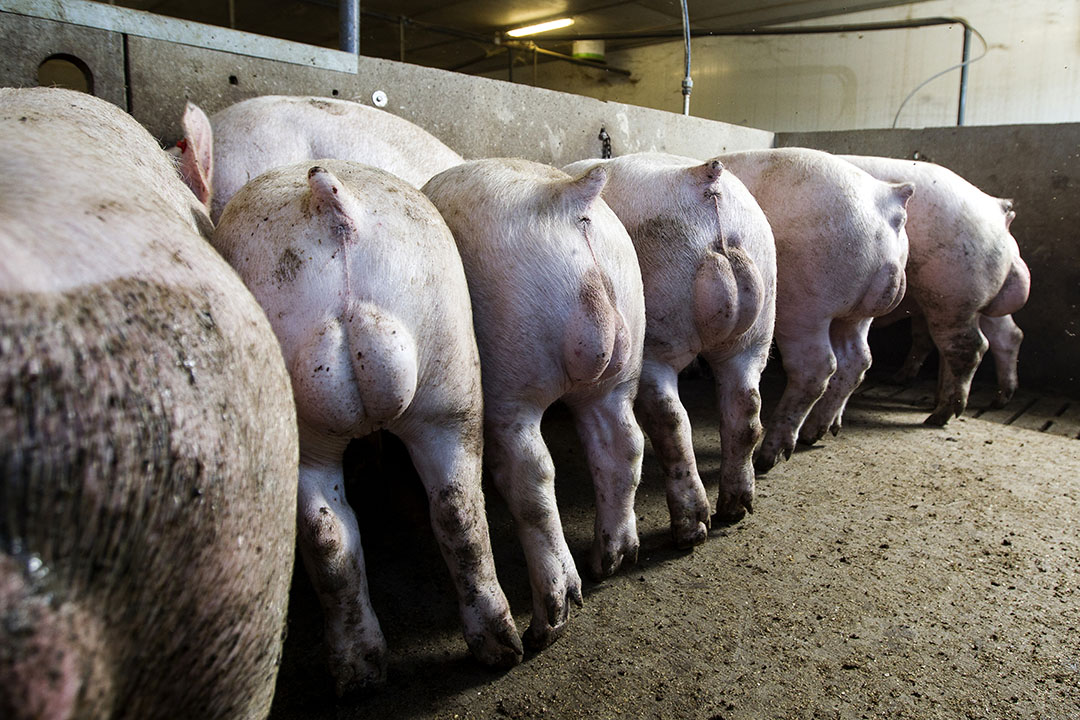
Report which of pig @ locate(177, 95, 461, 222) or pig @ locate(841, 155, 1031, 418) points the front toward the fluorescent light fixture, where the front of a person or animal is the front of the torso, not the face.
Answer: pig @ locate(841, 155, 1031, 418)

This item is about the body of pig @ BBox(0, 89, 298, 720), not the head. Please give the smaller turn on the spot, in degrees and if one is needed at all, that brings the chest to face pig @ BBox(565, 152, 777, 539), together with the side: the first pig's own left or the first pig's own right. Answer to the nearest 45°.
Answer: approximately 45° to the first pig's own right

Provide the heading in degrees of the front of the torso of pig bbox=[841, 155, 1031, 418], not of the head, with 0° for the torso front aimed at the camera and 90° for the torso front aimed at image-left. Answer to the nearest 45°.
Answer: approximately 135°

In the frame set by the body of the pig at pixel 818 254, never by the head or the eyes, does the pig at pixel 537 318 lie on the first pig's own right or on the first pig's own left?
on the first pig's own left

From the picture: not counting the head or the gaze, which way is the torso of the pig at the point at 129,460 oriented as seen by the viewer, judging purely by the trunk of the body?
away from the camera

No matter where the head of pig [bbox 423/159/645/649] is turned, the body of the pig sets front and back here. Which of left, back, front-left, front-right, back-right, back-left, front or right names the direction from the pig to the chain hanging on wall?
front-right

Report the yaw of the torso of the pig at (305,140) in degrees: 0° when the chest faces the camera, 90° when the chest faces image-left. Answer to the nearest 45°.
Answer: approximately 90°

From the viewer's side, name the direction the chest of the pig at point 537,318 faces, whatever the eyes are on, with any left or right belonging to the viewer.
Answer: facing away from the viewer and to the left of the viewer

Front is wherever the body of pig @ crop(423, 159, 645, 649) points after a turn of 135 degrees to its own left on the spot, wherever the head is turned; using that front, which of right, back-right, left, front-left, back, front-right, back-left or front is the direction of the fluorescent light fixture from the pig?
back

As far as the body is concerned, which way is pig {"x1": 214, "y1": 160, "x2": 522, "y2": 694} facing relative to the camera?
away from the camera
